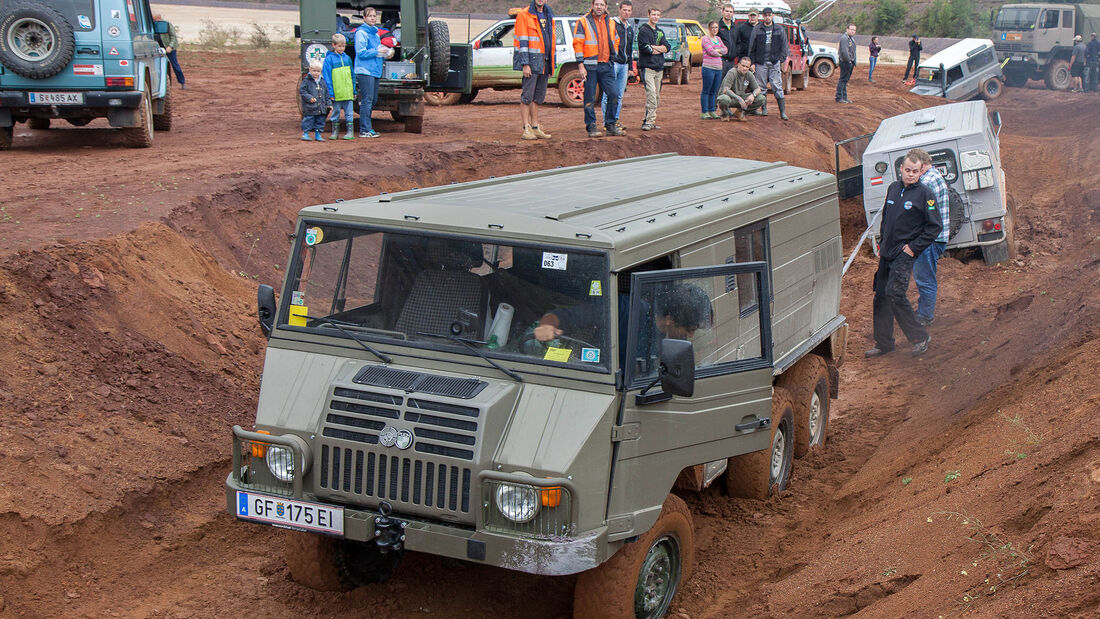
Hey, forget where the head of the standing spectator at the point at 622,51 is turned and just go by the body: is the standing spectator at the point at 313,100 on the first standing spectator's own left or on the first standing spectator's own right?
on the first standing spectator's own right

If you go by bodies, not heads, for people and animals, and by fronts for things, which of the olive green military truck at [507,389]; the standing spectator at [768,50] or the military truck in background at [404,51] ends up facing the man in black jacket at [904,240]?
the standing spectator

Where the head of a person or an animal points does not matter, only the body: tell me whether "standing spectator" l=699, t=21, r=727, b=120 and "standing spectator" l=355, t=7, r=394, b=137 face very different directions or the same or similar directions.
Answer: same or similar directions

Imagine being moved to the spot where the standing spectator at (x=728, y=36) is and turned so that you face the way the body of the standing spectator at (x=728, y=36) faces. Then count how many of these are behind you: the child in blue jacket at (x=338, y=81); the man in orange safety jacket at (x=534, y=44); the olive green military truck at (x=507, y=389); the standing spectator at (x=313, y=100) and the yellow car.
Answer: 1

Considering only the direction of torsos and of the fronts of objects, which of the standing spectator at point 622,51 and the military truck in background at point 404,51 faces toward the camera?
the standing spectator

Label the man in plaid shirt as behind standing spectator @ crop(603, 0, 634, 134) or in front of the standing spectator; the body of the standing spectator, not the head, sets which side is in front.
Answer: in front

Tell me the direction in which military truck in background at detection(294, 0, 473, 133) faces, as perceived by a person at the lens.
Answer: facing away from the viewer

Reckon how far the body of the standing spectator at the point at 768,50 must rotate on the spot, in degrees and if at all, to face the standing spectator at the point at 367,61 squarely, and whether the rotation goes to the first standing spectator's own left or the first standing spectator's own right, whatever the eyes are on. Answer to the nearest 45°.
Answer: approximately 45° to the first standing spectator's own right

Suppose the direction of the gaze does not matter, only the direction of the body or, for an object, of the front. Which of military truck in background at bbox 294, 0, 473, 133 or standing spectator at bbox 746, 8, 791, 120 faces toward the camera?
the standing spectator

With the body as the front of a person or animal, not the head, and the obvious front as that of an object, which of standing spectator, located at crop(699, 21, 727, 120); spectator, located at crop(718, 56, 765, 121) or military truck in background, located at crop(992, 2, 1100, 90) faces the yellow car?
the military truck in background

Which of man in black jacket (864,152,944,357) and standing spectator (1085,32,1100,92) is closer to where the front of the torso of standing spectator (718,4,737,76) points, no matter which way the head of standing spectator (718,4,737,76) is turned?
the man in black jacket

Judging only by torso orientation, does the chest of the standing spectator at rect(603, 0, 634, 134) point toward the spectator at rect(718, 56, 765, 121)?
no

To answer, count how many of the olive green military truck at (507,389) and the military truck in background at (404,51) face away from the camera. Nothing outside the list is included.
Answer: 1

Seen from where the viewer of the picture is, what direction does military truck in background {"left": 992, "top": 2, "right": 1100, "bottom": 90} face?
facing the viewer and to the left of the viewer

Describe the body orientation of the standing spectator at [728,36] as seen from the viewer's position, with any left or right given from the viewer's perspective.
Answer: facing the viewer

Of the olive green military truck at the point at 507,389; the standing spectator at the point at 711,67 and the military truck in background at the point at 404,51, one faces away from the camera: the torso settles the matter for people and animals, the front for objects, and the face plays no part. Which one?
the military truck in background

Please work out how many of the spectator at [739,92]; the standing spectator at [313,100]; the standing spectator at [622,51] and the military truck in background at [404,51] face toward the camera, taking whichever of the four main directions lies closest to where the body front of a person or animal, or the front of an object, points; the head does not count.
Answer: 3

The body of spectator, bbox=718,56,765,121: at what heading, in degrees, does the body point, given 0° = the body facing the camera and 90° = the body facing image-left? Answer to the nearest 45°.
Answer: approximately 0°
